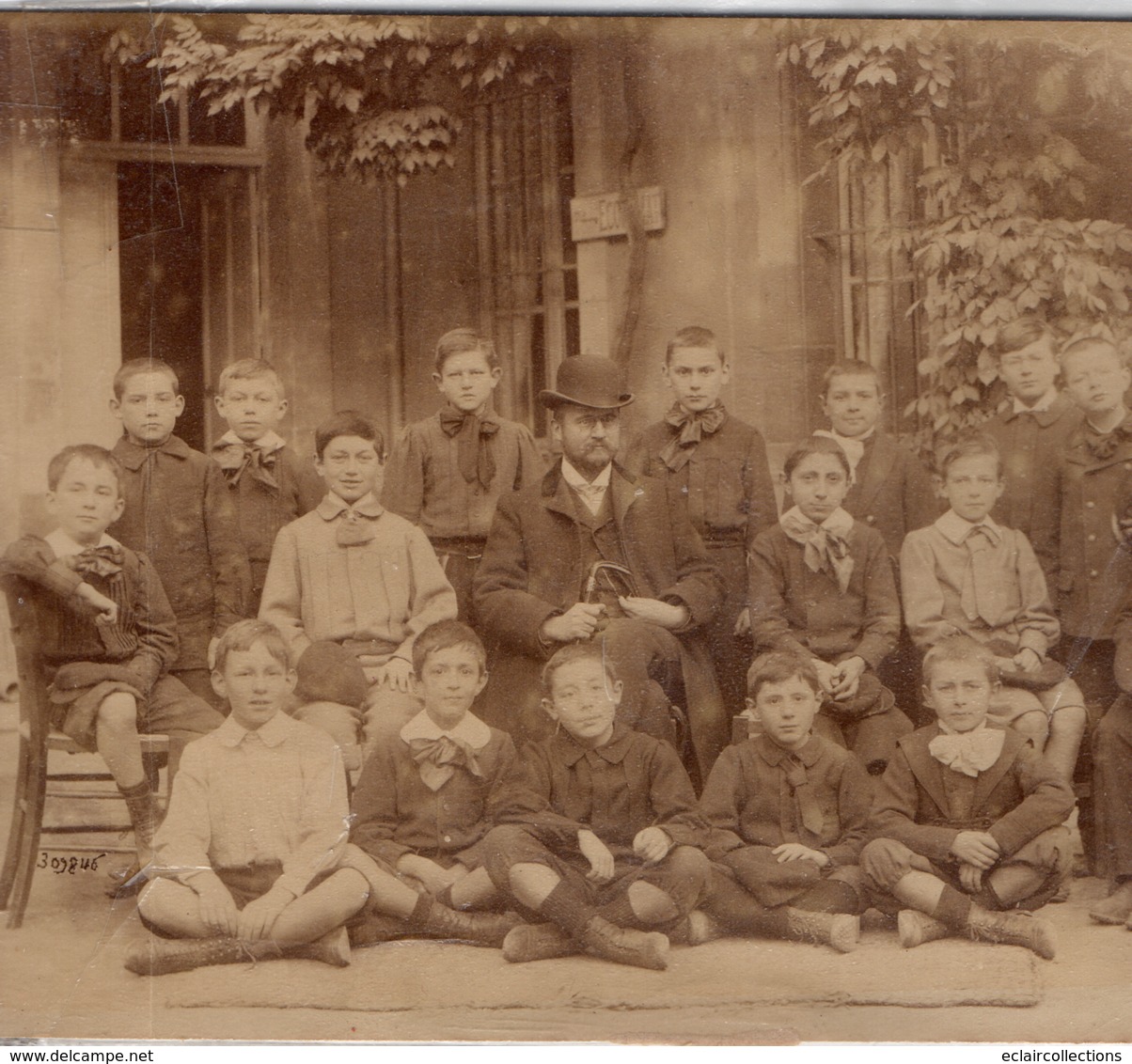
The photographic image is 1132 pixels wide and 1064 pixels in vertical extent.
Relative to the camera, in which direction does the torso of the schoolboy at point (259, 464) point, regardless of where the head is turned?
toward the camera

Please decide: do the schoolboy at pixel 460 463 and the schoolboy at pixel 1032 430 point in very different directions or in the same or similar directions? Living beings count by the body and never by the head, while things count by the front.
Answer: same or similar directions

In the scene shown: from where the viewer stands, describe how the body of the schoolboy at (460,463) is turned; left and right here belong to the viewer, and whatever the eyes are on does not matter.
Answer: facing the viewer

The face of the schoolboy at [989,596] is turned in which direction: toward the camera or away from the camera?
toward the camera

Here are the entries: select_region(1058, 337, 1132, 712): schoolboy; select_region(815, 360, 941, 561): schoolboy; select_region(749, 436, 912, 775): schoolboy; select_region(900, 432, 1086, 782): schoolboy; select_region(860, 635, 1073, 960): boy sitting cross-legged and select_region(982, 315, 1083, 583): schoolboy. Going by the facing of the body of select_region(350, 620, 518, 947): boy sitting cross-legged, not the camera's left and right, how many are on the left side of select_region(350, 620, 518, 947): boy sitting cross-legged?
6

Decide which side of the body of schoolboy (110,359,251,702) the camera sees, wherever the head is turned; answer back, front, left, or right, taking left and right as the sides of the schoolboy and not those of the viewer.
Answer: front

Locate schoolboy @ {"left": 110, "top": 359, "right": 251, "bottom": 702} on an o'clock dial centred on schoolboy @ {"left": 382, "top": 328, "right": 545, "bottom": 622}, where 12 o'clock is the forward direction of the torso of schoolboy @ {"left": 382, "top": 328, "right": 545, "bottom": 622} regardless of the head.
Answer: schoolboy @ {"left": 110, "top": 359, "right": 251, "bottom": 702} is roughly at 3 o'clock from schoolboy @ {"left": 382, "top": 328, "right": 545, "bottom": 622}.

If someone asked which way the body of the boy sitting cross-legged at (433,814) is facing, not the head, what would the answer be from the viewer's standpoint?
toward the camera

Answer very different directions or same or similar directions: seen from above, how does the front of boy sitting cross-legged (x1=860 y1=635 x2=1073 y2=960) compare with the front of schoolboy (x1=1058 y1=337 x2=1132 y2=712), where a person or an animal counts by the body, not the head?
same or similar directions

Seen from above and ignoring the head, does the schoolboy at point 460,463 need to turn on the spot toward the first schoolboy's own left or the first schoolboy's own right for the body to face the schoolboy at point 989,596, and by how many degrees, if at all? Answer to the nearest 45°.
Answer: approximately 90° to the first schoolboy's own left

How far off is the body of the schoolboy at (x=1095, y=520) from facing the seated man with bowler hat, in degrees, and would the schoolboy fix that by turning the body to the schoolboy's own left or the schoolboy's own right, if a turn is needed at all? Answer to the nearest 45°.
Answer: approximately 90° to the schoolboy's own right

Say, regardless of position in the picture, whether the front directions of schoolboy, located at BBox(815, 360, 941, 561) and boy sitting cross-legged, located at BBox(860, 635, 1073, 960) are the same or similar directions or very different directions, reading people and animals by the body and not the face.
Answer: same or similar directions

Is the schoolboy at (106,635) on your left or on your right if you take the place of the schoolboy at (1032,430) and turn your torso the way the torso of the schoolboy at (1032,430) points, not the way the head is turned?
on your right
